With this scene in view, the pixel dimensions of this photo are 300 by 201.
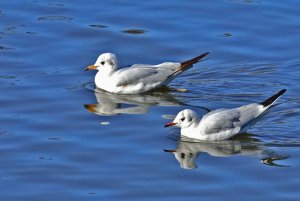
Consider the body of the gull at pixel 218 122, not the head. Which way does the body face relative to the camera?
to the viewer's left

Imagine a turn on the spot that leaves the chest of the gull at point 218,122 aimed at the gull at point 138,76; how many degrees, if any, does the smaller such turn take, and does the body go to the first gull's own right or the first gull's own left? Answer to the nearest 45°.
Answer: approximately 45° to the first gull's own right

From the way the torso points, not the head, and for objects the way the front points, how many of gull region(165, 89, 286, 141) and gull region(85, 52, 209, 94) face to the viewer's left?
2

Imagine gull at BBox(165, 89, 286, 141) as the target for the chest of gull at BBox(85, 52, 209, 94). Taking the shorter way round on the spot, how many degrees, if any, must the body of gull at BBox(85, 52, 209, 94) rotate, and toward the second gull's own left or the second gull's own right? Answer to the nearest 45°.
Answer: approximately 135° to the second gull's own left

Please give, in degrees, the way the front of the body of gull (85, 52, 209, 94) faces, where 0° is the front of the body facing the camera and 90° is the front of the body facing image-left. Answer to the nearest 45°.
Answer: approximately 90°

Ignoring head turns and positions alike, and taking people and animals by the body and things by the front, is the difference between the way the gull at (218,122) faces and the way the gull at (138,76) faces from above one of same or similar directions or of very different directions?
same or similar directions
